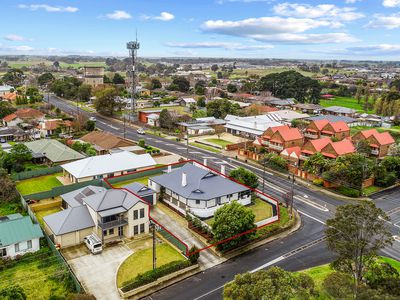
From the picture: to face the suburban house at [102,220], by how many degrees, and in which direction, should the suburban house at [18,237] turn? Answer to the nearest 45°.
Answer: approximately 45° to its left

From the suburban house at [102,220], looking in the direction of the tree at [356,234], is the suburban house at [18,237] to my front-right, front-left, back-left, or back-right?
back-right

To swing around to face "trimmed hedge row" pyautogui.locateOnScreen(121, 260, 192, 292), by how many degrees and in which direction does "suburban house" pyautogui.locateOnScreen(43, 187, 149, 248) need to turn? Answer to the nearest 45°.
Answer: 0° — it already faces it

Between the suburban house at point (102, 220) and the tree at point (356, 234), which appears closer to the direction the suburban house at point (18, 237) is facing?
the tree

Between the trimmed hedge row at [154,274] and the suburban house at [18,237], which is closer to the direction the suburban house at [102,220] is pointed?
the trimmed hedge row

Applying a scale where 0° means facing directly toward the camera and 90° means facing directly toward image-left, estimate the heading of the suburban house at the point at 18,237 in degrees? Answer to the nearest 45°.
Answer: approximately 315°

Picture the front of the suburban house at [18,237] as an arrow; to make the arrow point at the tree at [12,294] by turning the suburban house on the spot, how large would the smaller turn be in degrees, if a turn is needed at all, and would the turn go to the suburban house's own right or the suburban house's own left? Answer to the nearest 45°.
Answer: approximately 45° to the suburban house's own right

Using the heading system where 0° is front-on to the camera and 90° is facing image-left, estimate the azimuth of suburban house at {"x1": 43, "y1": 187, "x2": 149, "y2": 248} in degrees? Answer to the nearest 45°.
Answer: approximately 315°
